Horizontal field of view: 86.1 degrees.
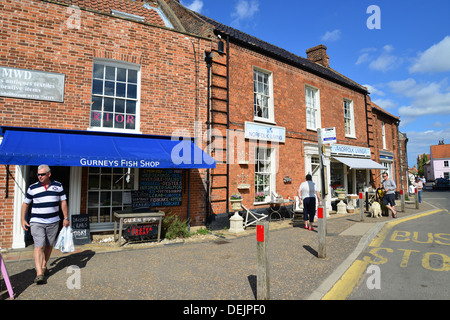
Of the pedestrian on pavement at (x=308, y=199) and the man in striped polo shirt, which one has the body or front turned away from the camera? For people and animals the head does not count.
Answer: the pedestrian on pavement

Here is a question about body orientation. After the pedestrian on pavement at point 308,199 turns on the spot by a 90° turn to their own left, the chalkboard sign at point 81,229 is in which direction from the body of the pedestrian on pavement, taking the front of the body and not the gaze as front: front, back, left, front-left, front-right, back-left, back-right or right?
front-left

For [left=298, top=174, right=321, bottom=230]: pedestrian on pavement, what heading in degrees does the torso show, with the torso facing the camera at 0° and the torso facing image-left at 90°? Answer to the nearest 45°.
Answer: approximately 180°

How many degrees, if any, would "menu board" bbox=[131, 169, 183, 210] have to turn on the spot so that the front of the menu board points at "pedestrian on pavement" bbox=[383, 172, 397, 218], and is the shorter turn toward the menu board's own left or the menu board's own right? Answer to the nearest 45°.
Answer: approximately 90° to the menu board's own left

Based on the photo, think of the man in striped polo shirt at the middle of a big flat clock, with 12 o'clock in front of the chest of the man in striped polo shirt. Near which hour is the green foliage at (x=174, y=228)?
The green foliage is roughly at 8 o'clock from the man in striped polo shirt.

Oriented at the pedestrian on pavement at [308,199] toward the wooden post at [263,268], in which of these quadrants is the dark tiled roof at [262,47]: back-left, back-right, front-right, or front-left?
back-right

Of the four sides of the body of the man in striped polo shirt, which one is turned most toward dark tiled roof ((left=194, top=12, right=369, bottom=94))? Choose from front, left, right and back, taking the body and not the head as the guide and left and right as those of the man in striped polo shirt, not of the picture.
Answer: left

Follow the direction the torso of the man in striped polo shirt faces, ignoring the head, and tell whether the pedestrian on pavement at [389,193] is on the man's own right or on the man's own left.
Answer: on the man's own left

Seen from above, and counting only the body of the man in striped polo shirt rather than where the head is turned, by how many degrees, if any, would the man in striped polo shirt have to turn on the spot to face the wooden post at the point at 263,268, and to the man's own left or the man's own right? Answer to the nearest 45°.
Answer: approximately 45° to the man's own left
